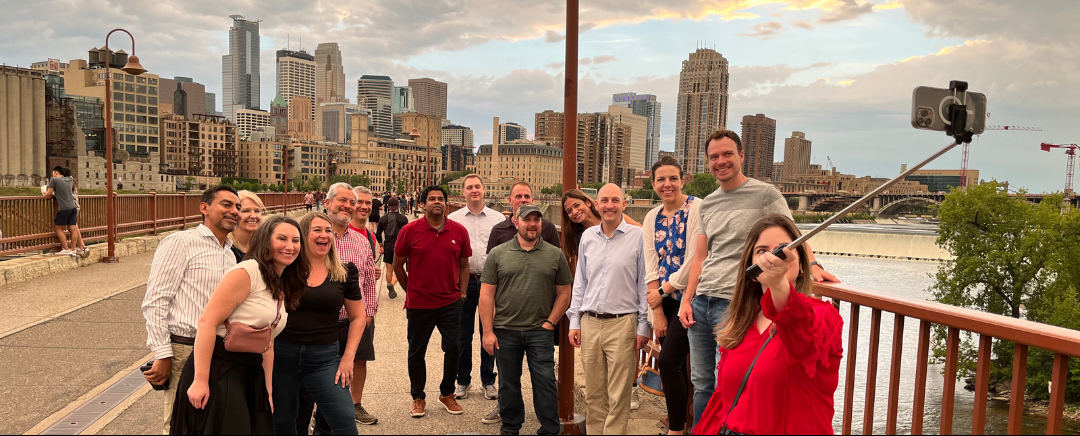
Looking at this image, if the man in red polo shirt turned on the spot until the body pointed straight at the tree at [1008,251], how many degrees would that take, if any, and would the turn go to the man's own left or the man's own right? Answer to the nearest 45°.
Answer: approximately 135° to the man's own left

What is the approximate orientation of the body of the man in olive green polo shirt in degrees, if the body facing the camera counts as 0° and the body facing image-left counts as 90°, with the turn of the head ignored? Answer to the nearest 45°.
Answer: approximately 0°

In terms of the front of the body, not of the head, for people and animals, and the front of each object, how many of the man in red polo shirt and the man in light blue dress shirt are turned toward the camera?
2

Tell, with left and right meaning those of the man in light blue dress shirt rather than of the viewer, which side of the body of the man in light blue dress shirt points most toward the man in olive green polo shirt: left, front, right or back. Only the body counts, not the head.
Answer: right

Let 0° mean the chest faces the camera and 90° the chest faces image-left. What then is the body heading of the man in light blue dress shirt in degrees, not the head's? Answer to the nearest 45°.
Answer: approximately 0°
